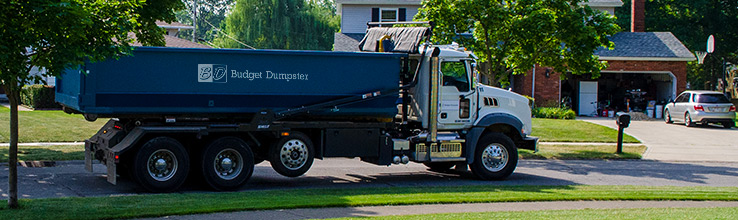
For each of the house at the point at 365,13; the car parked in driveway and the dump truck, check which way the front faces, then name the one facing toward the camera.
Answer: the house

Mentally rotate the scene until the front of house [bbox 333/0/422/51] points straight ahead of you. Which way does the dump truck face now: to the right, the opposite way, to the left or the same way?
to the left

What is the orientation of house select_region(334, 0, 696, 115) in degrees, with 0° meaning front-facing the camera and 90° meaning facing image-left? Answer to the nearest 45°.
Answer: approximately 0°

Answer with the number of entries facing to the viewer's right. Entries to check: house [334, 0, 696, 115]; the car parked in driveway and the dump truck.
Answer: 1

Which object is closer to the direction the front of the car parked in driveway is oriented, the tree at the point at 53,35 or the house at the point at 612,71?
the house

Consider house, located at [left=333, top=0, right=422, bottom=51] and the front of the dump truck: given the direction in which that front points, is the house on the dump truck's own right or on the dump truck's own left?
on the dump truck's own left

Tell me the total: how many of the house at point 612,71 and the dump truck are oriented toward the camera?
1

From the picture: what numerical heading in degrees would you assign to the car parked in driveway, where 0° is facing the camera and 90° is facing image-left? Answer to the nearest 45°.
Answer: approximately 135°

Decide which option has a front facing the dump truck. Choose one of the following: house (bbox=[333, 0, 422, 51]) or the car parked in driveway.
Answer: the house

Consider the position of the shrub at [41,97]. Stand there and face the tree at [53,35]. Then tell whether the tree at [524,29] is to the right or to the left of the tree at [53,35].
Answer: left

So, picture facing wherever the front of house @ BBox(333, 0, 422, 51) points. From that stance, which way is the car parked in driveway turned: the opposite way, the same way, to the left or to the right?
the opposite way

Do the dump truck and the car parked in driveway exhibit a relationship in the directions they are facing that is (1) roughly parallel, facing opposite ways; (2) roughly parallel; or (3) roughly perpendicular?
roughly perpendicular

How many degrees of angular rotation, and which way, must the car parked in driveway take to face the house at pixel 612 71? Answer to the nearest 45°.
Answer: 0° — it already faces it

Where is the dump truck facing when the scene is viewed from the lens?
facing to the right of the viewer
